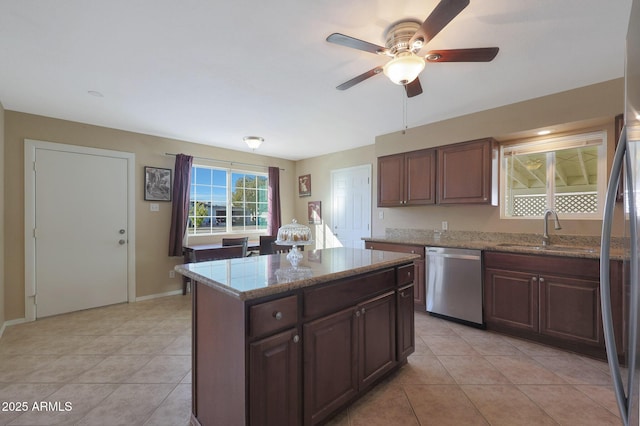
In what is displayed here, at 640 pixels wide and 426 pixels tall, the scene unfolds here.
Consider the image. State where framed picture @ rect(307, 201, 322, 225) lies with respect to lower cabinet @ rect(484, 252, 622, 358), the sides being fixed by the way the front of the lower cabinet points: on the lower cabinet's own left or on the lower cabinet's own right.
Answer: on the lower cabinet's own right

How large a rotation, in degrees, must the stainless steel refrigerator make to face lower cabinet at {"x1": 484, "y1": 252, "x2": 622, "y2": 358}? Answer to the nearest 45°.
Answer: approximately 90° to its right

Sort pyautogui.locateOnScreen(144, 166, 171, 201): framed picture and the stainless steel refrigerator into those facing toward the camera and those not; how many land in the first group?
1

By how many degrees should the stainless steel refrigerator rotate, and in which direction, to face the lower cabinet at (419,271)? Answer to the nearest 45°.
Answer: approximately 45° to its right

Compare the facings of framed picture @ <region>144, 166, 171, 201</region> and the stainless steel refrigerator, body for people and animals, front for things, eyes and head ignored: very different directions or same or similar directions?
very different directions

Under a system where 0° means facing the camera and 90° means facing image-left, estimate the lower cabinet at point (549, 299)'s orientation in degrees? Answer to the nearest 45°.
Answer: approximately 45°

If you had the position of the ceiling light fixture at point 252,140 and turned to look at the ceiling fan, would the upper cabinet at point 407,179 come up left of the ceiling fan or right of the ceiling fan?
left

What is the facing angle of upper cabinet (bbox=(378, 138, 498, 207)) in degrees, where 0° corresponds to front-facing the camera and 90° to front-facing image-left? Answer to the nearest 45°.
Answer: approximately 45°

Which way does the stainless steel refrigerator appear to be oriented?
to the viewer's left
